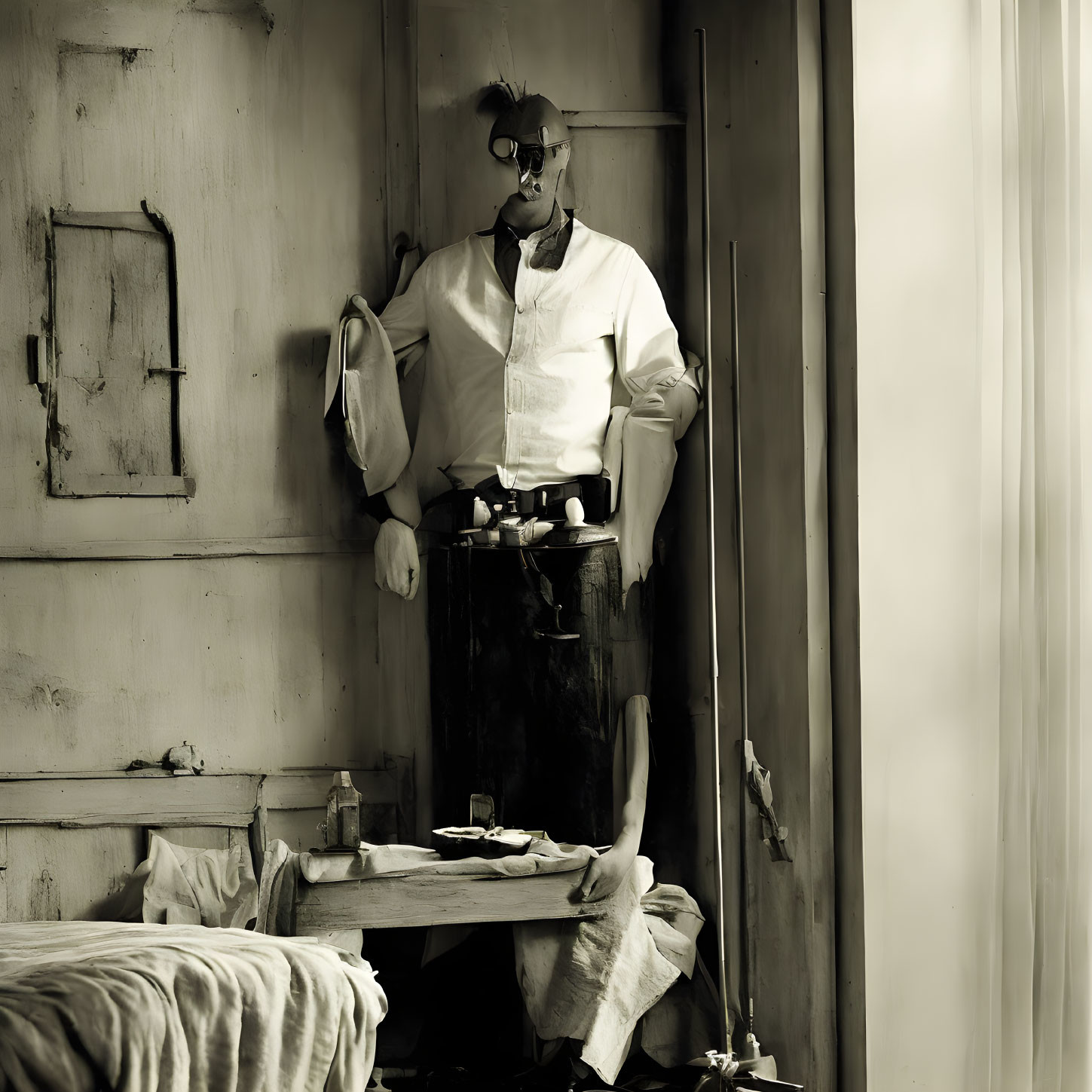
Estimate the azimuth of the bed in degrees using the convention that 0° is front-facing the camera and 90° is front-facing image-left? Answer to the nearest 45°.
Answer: approximately 0°

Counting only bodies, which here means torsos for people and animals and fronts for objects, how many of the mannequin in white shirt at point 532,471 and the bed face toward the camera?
2

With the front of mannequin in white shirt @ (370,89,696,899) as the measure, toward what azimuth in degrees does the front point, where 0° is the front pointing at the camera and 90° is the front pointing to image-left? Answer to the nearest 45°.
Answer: approximately 0°

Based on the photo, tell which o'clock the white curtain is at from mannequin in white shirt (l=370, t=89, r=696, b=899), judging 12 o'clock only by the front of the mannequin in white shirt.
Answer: The white curtain is roughly at 10 o'clock from the mannequin in white shirt.
